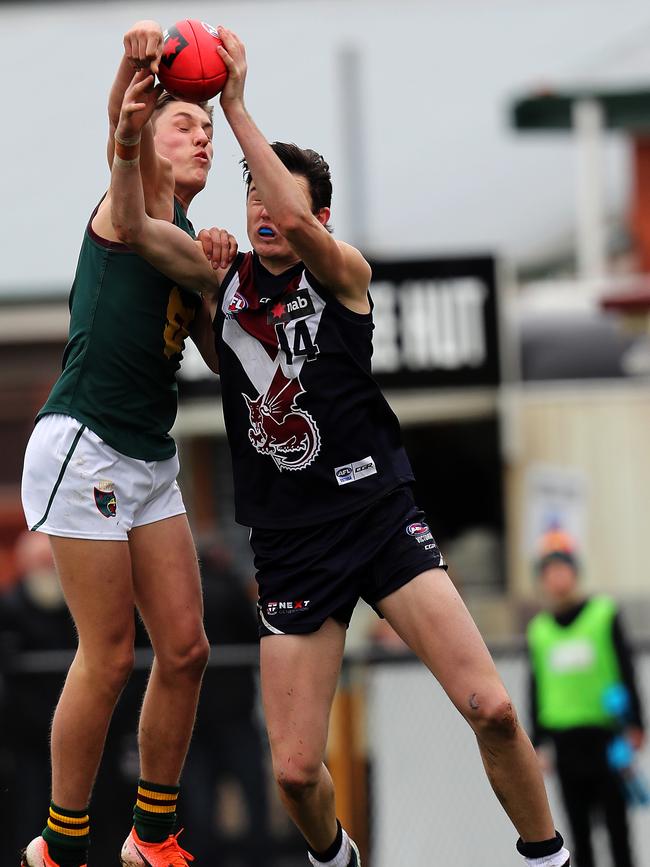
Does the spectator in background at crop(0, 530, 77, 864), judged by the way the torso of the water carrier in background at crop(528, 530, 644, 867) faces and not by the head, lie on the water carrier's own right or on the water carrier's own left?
on the water carrier's own right

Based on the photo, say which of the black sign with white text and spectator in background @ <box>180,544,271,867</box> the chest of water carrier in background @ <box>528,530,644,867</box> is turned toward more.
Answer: the spectator in background

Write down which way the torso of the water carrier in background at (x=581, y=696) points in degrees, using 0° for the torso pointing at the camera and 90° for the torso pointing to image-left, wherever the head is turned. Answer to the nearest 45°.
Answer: approximately 0°

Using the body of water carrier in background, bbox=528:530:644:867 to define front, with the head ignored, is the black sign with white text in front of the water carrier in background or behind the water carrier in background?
behind

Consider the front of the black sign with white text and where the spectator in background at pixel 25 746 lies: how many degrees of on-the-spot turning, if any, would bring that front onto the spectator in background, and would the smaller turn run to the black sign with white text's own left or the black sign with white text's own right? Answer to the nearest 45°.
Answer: approximately 45° to the black sign with white text's own right

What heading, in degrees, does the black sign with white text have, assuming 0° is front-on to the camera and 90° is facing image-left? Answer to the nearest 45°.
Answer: approximately 0°

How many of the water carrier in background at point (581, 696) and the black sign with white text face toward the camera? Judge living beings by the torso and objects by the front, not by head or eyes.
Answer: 2

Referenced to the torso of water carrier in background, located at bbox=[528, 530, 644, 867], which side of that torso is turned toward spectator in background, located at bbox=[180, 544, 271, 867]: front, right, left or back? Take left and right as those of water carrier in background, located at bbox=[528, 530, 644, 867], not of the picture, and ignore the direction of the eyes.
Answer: right
